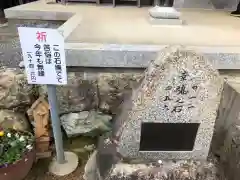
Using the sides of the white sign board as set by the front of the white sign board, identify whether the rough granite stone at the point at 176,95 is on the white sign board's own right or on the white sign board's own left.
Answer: on the white sign board's own left

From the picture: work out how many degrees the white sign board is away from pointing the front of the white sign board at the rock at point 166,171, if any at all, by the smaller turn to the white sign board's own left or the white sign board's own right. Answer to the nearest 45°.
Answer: approximately 45° to the white sign board's own left

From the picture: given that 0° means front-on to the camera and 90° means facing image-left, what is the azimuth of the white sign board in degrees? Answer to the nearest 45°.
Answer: approximately 0°
